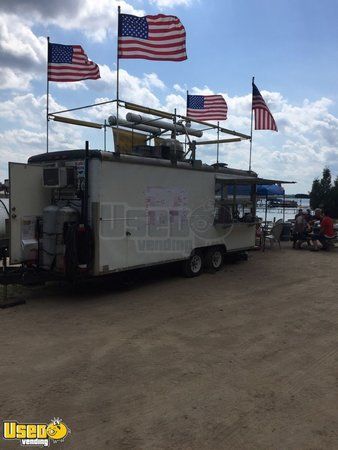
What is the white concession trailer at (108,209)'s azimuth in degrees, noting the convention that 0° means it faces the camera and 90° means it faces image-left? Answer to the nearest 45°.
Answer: approximately 45°

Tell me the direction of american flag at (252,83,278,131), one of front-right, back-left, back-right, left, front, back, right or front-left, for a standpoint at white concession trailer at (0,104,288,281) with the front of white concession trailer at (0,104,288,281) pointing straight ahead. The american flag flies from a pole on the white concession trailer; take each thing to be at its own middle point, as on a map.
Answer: back

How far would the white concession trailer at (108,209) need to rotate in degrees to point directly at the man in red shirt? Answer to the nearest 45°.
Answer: approximately 180°

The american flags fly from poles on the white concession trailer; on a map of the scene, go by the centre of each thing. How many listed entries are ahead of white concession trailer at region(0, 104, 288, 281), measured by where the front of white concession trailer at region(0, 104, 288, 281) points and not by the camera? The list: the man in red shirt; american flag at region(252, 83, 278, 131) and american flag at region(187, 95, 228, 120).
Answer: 0
